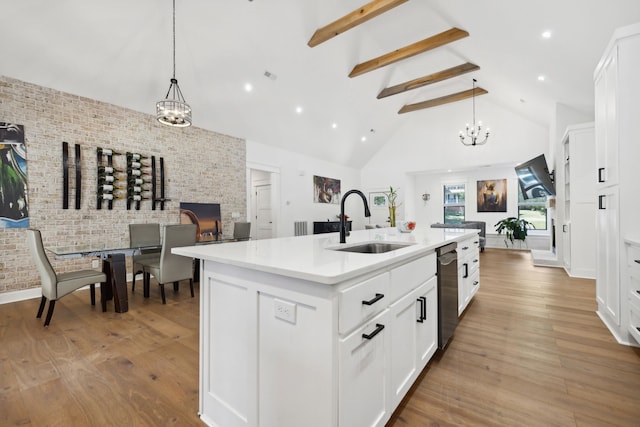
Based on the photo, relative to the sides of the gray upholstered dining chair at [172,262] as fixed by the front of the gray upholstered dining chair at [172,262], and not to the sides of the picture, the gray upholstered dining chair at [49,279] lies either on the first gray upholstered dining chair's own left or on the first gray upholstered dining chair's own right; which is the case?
on the first gray upholstered dining chair's own left

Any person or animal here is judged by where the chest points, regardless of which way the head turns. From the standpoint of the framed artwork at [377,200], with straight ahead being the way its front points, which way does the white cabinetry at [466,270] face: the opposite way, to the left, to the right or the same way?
to the left

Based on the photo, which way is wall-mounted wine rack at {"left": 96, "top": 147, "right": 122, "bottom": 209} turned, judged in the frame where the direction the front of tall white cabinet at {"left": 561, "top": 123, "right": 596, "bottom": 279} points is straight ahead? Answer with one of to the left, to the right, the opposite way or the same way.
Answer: the opposite way

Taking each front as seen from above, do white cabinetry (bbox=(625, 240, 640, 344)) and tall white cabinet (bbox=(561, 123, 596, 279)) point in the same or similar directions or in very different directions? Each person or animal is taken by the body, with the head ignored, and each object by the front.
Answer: same or similar directions

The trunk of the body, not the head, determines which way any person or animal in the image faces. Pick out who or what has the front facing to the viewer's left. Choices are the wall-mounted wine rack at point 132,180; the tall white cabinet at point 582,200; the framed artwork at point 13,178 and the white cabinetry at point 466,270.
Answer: the tall white cabinet

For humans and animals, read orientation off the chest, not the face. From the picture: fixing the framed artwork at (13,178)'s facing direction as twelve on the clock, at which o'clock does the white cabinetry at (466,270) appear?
The white cabinetry is roughly at 11 o'clock from the framed artwork.

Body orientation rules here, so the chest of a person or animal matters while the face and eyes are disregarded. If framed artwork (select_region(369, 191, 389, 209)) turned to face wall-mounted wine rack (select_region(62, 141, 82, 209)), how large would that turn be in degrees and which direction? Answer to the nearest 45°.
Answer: approximately 45° to its right

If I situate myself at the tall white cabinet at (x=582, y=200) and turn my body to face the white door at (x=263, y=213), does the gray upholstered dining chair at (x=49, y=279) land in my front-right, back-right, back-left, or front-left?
front-left

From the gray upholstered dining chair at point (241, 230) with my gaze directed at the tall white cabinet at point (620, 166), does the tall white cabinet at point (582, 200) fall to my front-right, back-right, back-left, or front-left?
front-left

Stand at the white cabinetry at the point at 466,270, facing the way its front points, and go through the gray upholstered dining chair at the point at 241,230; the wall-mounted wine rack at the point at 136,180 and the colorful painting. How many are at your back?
3

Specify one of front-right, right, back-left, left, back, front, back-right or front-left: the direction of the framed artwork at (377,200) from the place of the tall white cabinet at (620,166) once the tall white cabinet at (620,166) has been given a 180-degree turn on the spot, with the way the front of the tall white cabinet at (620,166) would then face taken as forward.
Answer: back-left

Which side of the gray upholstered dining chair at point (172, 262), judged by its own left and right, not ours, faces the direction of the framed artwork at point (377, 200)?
right

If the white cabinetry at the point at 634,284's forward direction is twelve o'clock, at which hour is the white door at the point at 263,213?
The white door is roughly at 12 o'clock from the white cabinetry.

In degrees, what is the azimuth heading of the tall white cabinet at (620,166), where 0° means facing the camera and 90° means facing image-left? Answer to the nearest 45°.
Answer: approximately 90°

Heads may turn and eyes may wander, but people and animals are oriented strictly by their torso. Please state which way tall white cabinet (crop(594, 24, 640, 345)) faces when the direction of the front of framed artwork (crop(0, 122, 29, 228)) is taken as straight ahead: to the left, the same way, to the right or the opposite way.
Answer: the opposite way

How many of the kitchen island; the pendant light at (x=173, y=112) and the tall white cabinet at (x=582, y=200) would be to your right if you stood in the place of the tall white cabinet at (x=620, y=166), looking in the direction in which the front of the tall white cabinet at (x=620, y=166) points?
1

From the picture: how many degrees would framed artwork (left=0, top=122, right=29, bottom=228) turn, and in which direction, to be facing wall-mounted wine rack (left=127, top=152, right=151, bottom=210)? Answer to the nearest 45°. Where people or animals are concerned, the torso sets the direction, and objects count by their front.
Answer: approximately 90° to its left
